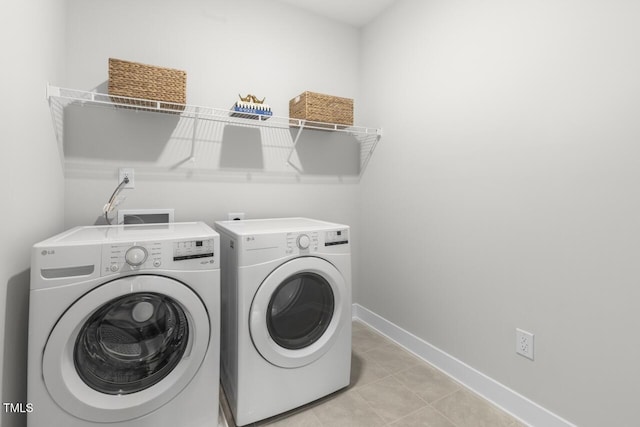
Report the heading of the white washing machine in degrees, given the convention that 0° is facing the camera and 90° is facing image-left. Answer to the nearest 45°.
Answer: approximately 0°

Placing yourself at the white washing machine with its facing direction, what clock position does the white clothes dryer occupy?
The white clothes dryer is roughly at 9 o'clock from the white washing machine.
